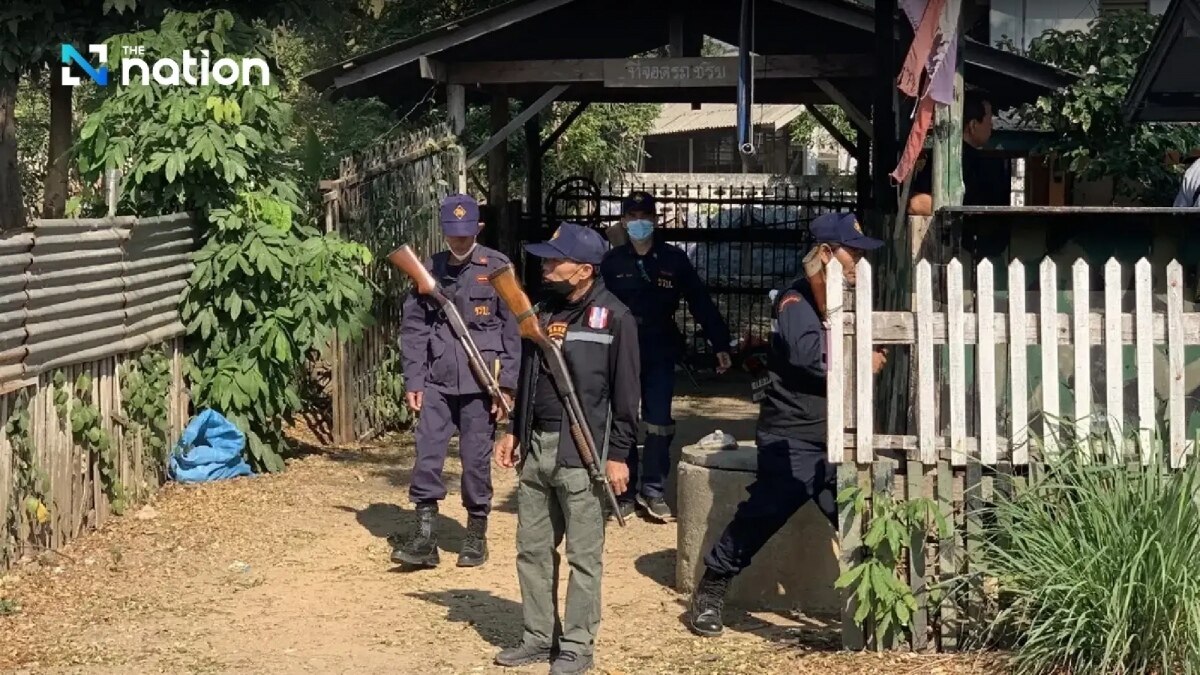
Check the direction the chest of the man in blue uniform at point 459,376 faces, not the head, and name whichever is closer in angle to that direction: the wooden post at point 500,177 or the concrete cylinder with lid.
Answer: the concrete cylinder with lid

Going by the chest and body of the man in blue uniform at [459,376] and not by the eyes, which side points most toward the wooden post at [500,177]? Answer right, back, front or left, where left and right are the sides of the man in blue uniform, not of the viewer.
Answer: back

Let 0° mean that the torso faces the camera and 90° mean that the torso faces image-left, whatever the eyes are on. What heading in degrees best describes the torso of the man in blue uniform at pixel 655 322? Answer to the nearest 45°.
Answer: approximately 0°

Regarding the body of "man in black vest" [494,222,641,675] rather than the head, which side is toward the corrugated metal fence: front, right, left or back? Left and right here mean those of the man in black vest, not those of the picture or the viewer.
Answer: right

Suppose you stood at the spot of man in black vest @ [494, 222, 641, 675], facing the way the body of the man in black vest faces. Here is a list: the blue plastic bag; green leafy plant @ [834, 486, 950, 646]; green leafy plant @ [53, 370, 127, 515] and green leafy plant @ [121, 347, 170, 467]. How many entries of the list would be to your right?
3

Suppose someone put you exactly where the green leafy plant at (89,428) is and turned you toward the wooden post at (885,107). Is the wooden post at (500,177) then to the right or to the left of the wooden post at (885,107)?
left

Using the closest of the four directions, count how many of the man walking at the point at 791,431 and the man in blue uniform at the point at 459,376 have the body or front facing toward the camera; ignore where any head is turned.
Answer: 1

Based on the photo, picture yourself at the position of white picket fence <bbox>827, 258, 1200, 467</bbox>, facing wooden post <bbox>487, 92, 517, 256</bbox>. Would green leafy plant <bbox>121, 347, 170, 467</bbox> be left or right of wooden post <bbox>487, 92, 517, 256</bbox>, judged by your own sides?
left

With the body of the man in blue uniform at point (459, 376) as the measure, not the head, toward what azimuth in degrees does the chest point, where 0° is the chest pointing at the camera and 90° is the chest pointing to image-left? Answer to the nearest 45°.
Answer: approximately 0°

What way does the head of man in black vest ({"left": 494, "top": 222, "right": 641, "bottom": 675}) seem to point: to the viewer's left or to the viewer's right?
to the viewer's left

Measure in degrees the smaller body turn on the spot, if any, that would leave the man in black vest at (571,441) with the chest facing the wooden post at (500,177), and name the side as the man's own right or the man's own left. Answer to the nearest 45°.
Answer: approximately 135° to the man's own right
